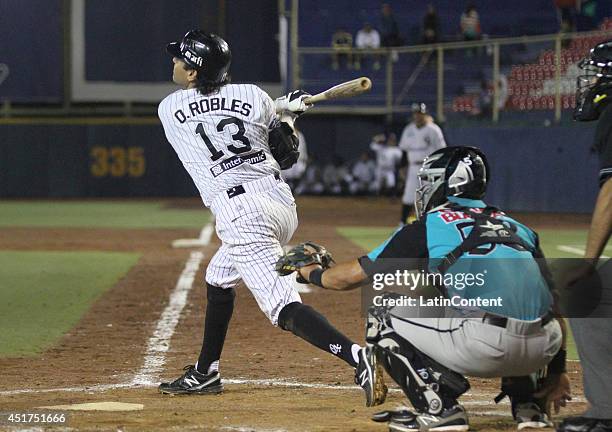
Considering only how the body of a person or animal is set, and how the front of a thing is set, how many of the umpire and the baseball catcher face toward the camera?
0

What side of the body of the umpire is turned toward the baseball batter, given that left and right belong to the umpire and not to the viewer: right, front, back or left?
front

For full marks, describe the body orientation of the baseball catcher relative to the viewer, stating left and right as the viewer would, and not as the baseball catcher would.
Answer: facing away from the viewer and to the left of the viewer

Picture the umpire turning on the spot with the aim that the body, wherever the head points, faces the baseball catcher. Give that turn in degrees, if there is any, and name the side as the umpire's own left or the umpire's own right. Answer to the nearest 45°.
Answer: approximately 45° to the umpire's own left

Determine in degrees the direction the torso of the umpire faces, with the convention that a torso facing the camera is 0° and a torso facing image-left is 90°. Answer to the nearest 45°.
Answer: approximately 90°

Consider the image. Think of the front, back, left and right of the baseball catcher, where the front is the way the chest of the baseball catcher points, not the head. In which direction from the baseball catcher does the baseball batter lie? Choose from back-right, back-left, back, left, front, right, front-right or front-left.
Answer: front
